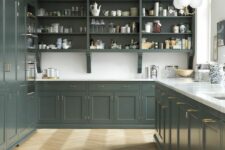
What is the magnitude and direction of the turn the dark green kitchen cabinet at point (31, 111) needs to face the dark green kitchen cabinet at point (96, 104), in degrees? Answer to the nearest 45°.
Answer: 0° — it already faces it

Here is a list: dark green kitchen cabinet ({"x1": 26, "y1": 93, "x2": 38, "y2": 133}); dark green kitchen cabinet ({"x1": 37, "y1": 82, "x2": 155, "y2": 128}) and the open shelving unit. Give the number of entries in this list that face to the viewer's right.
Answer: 1

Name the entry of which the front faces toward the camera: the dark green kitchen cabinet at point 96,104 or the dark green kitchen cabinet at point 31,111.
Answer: the dark green kitchen cabinet at point 96,104

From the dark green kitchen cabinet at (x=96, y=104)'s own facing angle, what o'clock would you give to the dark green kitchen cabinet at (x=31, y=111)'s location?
the dark green kitchen cabinet at (x=31, y=111) is roughly at 2 o'clock from the dark green kitchen cabinet at (x=96, y=104).

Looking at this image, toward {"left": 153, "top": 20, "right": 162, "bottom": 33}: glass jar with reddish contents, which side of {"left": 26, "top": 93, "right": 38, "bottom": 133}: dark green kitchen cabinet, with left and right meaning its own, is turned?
front

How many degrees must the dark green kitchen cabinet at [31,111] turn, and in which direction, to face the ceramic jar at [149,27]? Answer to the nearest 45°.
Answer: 0° — it already faces it

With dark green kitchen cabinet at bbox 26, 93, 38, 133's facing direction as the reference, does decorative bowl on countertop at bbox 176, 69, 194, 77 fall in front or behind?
in front

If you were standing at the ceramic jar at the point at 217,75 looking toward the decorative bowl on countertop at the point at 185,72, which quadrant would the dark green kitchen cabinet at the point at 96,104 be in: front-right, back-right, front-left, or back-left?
front-left

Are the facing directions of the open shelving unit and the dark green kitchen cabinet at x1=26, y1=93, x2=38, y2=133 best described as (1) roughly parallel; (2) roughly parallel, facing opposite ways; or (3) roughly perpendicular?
roughly perpendicular

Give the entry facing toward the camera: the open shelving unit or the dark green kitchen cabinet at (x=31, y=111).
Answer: the open shelving unit

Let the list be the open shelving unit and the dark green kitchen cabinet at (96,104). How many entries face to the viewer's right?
0

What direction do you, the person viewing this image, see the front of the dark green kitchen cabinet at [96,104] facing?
facing the viewer

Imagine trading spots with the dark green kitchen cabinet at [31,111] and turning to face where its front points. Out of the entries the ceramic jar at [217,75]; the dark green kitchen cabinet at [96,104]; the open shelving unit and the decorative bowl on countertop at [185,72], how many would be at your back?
0

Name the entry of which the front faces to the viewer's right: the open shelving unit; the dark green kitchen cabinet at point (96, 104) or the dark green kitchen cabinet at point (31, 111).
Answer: the dark green kitchen cabinet at point (31, 111)

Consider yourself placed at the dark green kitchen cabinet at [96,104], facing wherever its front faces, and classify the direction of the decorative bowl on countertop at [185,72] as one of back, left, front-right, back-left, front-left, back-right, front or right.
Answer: left

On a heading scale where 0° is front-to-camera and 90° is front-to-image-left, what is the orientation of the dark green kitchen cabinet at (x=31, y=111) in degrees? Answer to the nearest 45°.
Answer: approximately 270°
